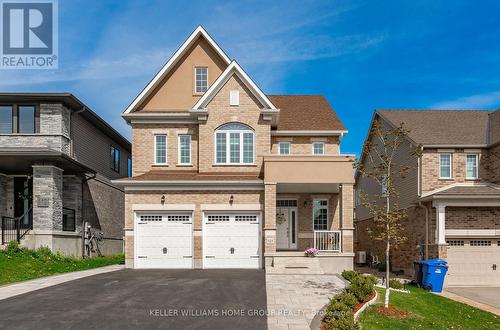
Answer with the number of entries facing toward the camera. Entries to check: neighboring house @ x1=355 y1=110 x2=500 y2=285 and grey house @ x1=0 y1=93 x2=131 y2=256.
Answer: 2

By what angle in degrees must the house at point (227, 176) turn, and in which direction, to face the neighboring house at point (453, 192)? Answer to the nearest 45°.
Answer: approximately 90° to its left

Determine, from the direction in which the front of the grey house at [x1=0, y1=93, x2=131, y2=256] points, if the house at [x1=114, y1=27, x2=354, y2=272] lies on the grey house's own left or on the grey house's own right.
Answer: on the grey house's own left

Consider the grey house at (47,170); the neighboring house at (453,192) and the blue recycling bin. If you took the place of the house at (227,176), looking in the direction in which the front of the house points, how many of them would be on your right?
1

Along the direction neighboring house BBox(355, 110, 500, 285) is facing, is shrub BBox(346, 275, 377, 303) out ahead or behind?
ahead

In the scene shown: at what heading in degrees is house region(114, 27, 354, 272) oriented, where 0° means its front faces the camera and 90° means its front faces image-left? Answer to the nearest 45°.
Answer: approximately 0°

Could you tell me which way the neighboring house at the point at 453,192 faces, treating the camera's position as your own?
facing the viewer

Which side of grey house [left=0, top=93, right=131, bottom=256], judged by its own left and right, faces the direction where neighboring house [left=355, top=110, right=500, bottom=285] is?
left

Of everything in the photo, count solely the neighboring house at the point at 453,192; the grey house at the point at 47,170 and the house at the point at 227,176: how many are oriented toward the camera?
3
